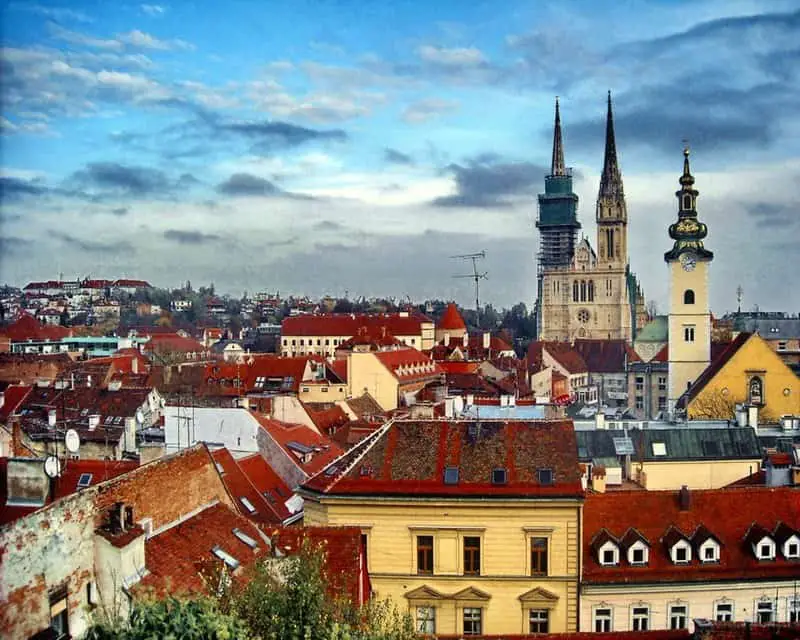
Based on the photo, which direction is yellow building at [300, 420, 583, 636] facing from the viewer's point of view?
toward the camera

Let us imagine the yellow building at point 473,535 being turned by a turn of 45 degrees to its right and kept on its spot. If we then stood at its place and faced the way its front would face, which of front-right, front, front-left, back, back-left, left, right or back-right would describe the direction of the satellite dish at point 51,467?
front
